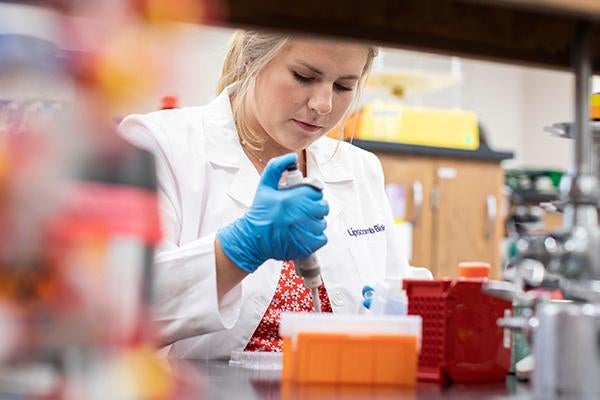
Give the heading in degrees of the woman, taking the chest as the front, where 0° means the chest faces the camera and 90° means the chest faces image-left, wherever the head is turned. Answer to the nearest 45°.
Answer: approximately 315°

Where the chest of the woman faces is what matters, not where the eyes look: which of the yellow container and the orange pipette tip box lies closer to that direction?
the orange pipette tip box

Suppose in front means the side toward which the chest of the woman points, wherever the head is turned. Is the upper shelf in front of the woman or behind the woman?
in front

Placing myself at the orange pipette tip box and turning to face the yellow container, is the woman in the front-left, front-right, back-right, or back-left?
front-left

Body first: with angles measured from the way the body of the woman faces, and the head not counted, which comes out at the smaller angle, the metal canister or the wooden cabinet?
the metal canister

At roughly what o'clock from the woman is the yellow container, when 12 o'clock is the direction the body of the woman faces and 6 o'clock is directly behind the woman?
The yellow container is roughly at 8 o'clock from the woman.

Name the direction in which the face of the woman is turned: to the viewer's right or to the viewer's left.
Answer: to the viewer's right

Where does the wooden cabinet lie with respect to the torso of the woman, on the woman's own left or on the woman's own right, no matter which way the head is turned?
on the woman's own left

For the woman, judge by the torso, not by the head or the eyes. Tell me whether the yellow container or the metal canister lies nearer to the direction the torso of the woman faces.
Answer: the metal canister
